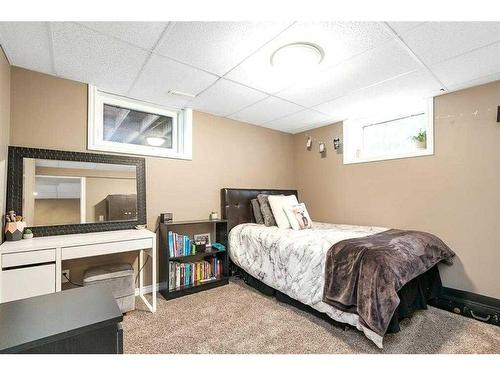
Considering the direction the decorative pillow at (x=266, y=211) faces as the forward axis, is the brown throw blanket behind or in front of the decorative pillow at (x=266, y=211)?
in front

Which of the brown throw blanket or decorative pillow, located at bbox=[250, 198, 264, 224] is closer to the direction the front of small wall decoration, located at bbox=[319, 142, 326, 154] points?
the decorative pillow

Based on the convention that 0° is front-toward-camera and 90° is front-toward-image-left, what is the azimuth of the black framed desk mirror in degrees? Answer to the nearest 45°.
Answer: approximately 315°

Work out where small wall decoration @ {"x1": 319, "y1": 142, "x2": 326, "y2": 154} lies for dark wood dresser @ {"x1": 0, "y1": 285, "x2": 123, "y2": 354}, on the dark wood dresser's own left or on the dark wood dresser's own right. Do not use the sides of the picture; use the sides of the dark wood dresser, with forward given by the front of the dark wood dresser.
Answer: on the dark wood dresser's own left

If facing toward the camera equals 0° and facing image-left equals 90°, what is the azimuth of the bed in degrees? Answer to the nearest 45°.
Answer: approximately 315°

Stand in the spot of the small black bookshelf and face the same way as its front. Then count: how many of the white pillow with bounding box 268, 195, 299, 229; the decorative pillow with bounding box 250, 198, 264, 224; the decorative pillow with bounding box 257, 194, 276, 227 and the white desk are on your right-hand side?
1

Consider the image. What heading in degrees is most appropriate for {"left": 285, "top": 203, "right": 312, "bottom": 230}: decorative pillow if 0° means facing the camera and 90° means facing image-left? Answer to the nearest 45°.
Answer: approximately 315°

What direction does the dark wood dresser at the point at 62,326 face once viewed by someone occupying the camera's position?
facing the viewer and to the right of the viewer

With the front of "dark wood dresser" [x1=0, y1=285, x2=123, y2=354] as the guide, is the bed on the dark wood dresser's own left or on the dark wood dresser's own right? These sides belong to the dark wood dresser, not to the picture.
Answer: on the dark wood dresser's own left

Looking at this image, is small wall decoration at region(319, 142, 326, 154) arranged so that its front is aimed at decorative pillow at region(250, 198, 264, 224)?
yes

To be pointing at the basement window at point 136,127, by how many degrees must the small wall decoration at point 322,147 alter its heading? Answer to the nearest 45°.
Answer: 0° — it already faces it

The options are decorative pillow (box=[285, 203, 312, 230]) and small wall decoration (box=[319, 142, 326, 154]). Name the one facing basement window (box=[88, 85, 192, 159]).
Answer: the small wall decoration

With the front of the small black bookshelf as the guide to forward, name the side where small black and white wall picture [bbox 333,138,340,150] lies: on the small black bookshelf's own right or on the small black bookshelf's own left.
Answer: on the small black bookshelf's own left
